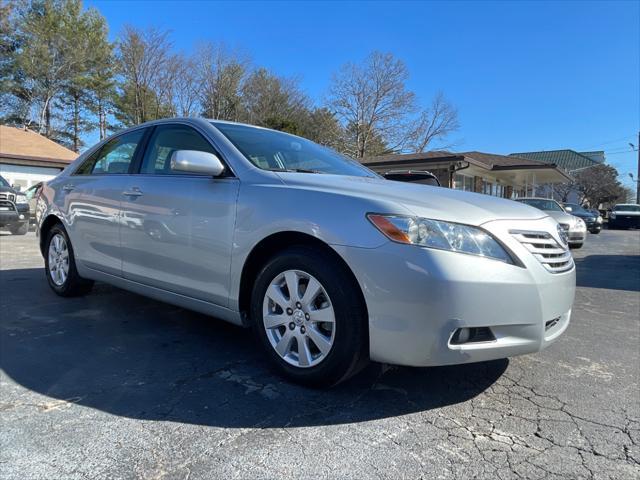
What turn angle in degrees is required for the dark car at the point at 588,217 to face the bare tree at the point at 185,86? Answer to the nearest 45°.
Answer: approximately 135° to its right

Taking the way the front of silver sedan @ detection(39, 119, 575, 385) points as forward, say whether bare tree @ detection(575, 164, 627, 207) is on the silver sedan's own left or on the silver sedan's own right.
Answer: on the silver sedan's own left

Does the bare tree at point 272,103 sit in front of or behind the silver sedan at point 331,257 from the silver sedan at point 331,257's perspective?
behind

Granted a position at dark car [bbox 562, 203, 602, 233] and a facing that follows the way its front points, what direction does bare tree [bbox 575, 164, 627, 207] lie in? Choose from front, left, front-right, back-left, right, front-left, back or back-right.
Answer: back-left

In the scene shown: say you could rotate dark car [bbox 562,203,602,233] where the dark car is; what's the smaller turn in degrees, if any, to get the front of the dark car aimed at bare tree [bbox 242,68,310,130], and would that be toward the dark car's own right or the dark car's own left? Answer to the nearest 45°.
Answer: approximately 135° to the dark car's own right

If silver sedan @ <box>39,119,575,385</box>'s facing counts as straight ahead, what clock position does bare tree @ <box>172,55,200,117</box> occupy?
The bare tree is roughly at 7 o'clock from the silver sedan.

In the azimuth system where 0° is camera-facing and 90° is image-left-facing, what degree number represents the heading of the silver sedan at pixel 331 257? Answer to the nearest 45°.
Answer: approximately 315°

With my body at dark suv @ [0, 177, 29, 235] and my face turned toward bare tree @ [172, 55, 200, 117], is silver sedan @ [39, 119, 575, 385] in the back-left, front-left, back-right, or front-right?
back-right

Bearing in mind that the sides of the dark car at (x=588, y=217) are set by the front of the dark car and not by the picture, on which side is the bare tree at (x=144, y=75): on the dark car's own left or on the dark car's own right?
on the dark car's own right

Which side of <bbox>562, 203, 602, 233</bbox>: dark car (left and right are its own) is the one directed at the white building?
right

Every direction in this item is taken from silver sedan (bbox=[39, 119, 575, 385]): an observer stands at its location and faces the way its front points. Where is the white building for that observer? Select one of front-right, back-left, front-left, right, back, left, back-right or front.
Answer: back

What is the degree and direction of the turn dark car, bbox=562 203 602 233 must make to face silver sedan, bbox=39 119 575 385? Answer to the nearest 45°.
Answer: approximately 45° to its right
